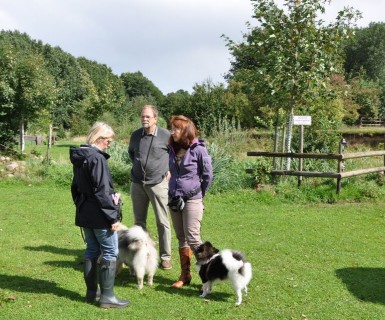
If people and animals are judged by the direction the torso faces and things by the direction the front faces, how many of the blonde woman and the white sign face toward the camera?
1

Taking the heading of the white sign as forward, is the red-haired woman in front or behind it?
in front

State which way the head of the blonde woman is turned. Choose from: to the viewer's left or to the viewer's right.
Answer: to the viewer's right

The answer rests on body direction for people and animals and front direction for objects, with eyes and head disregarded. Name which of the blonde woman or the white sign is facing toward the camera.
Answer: the white sign

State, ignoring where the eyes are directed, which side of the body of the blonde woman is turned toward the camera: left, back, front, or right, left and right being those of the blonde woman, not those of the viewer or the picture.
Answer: right

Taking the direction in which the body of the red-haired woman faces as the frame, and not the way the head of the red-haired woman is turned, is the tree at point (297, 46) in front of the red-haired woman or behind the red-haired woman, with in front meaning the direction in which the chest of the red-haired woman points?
behind

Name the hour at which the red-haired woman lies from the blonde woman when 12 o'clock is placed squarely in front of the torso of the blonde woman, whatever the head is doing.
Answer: The red-haired woman is roughly at 11 o'clock from the blonde woman.

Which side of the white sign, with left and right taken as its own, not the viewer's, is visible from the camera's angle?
front

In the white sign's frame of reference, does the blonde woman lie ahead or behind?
ahead

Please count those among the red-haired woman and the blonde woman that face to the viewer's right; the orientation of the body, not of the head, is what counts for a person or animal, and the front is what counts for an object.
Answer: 1
